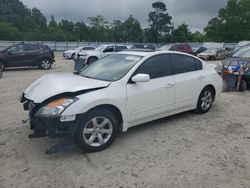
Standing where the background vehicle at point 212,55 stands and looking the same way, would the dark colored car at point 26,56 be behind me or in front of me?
in front

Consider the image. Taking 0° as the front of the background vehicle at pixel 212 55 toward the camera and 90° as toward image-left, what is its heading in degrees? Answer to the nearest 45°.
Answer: approximately 45°

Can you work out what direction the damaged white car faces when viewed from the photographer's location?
facing the viewer and to the left of the viewer

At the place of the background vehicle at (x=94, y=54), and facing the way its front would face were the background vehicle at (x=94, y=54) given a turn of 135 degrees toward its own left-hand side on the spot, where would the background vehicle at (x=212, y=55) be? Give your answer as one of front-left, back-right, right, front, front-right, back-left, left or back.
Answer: front-left

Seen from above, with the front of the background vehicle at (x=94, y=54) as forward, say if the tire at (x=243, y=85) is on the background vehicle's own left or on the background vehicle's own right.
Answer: on the background vehicle's own left

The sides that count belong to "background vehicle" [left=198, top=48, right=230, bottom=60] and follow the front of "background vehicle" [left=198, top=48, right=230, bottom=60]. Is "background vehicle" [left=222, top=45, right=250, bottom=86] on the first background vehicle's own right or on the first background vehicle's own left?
on the first background vehicle's own left

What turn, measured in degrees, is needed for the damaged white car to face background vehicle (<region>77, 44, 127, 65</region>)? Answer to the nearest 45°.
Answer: approximately 135° to its right

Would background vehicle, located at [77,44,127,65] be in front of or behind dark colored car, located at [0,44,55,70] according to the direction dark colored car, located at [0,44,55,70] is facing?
behind

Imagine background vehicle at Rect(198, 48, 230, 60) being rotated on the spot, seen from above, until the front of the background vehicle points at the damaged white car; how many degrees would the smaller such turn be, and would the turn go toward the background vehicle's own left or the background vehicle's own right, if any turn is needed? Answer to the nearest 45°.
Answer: approximately 45° to the background vehicle's own left

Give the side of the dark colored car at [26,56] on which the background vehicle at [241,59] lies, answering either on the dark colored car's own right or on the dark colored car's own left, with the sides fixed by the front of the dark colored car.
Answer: on the dark colored car's own left

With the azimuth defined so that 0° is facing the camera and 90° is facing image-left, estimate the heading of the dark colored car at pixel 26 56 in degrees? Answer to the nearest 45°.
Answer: approximately 90°
